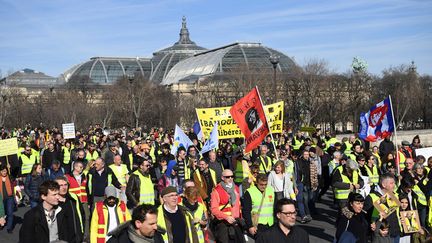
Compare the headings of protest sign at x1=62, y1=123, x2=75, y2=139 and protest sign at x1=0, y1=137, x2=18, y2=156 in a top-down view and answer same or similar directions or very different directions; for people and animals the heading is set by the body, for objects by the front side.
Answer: same or similar directions

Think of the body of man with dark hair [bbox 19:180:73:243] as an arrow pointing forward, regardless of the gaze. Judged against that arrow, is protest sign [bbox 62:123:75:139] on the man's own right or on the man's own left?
on the man's own left

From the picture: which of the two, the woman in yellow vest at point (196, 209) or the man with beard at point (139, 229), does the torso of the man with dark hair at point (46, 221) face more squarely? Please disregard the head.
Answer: the man with beard

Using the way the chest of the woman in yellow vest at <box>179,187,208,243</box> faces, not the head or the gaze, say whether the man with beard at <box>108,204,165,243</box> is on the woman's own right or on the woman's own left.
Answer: on the woman's own right

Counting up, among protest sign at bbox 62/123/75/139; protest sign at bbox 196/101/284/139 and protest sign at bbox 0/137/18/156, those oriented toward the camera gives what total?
3

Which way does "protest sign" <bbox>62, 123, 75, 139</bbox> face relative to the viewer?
toward the camera

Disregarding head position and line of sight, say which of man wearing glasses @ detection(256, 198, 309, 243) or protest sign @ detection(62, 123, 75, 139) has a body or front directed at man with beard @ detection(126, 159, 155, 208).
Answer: the protest sign

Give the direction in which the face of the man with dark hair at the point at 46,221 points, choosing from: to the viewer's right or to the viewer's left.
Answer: to the viewer's right

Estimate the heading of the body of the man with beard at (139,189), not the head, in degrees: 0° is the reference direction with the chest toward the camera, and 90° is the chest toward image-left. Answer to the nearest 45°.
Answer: approximately 315°

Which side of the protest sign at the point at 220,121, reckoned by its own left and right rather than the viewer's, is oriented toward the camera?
front

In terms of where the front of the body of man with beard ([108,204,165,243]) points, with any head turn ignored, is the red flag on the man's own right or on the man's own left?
on the man's own left

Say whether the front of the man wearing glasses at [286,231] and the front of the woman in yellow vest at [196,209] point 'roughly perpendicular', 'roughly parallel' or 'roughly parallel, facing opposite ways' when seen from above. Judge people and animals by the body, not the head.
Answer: roughly parallel

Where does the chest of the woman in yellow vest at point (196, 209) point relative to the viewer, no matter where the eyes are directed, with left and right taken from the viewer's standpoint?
facing the viewer and to the right of the viewer
